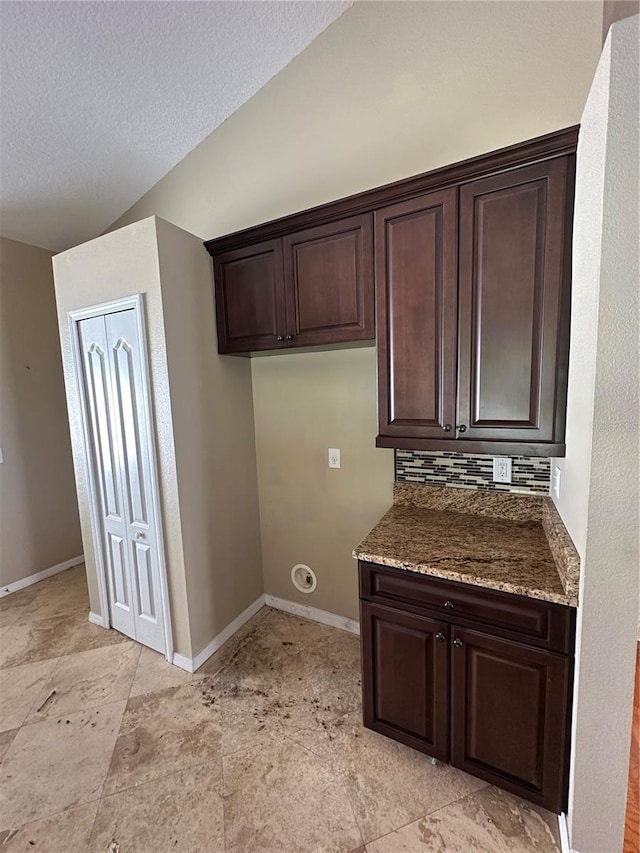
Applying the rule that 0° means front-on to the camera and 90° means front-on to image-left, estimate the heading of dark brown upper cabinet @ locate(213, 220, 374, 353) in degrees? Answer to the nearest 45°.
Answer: approximately 45°

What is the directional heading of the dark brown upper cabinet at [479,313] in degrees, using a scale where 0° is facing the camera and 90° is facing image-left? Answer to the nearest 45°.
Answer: approximately 45°

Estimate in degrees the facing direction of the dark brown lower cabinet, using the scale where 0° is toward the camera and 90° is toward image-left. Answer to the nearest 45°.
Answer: approximately 45°

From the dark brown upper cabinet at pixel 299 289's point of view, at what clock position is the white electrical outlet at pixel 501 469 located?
The white electrical outlet is roughly at 8 o'clock from the dark brown upper cabinet.
